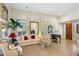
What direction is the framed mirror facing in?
toward the camera
